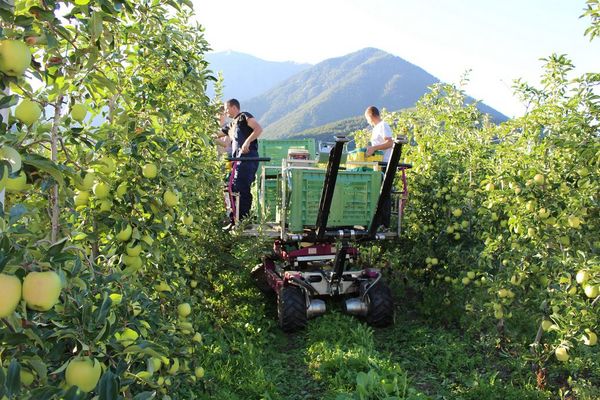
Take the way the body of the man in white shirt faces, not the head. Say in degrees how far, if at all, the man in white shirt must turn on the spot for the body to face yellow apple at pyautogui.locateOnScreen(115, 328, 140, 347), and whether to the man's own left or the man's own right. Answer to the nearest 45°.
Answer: approximately 90° to the man's own left

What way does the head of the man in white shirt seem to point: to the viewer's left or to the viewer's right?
to the viewer's left

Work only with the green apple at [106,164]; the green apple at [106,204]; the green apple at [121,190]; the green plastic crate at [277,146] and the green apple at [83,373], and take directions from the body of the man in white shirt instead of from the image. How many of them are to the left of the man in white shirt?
4

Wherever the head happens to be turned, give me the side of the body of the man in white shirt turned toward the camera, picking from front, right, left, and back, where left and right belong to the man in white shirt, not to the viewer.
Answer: left

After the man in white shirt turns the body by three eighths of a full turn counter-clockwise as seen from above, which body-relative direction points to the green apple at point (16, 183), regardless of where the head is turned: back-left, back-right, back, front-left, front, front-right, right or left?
front-right

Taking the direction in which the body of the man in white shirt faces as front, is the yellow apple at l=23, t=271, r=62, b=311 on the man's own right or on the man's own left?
on the man's own left

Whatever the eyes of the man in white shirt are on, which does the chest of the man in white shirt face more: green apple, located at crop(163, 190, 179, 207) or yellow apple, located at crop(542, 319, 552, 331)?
the green apple

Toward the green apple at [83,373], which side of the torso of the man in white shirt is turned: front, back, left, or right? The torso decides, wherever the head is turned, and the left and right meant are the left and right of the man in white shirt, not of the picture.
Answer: left

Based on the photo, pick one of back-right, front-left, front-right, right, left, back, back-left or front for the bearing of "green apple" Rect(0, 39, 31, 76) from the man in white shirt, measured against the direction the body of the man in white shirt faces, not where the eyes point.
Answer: left

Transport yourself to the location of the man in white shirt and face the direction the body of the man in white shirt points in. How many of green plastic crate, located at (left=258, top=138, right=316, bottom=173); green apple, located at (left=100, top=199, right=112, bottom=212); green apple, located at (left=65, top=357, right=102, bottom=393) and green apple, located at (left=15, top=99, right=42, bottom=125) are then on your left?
3

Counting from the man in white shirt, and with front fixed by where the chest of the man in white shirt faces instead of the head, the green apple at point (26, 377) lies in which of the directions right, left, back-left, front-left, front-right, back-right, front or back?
left
